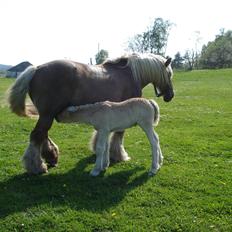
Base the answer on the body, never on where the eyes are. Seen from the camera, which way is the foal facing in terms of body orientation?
to the viewer's left

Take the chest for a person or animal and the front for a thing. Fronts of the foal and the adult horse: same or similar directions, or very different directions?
very different directions

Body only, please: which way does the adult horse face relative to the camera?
to the viewer's right
